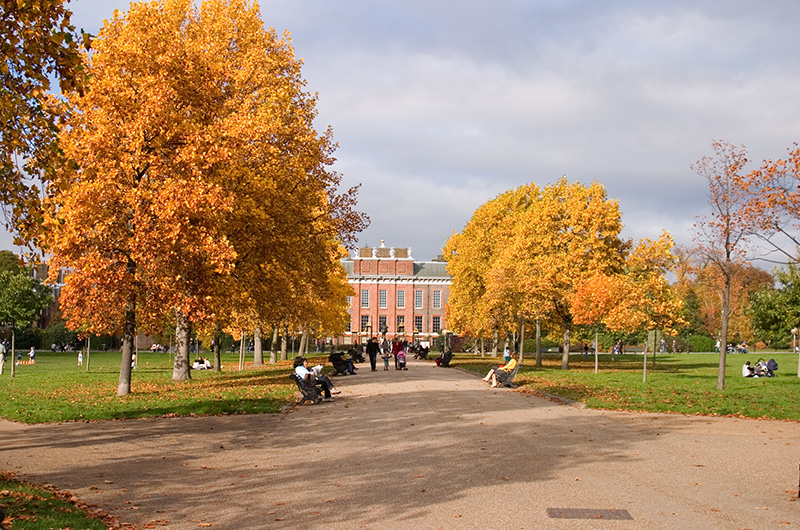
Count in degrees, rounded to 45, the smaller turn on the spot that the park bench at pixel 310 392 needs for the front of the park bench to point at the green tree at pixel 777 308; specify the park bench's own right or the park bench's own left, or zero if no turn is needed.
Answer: approximately 45° to the park bench's own left

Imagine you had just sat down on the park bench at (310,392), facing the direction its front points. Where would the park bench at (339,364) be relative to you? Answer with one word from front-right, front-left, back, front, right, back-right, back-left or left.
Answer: left

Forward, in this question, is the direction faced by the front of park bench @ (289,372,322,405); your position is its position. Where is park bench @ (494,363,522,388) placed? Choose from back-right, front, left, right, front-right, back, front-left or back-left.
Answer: front-left

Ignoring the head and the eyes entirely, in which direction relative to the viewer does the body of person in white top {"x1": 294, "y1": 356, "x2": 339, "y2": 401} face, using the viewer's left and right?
facing to the right of the viewer

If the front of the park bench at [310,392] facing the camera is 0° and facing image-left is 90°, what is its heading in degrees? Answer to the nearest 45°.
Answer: approximately 270°

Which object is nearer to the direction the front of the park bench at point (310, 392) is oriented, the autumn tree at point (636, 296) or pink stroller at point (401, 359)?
the autumn tree

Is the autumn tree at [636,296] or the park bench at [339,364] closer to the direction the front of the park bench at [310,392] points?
the autumn tree

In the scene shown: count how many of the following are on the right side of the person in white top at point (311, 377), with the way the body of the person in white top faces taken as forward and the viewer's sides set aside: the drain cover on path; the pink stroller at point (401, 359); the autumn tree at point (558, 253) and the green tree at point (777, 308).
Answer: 1
